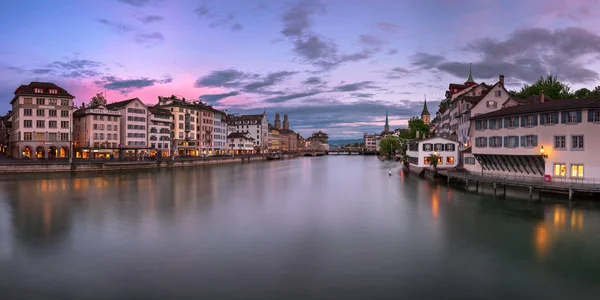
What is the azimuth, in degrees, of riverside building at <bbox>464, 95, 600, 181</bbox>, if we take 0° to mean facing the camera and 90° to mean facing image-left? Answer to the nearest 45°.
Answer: approximately 45°
